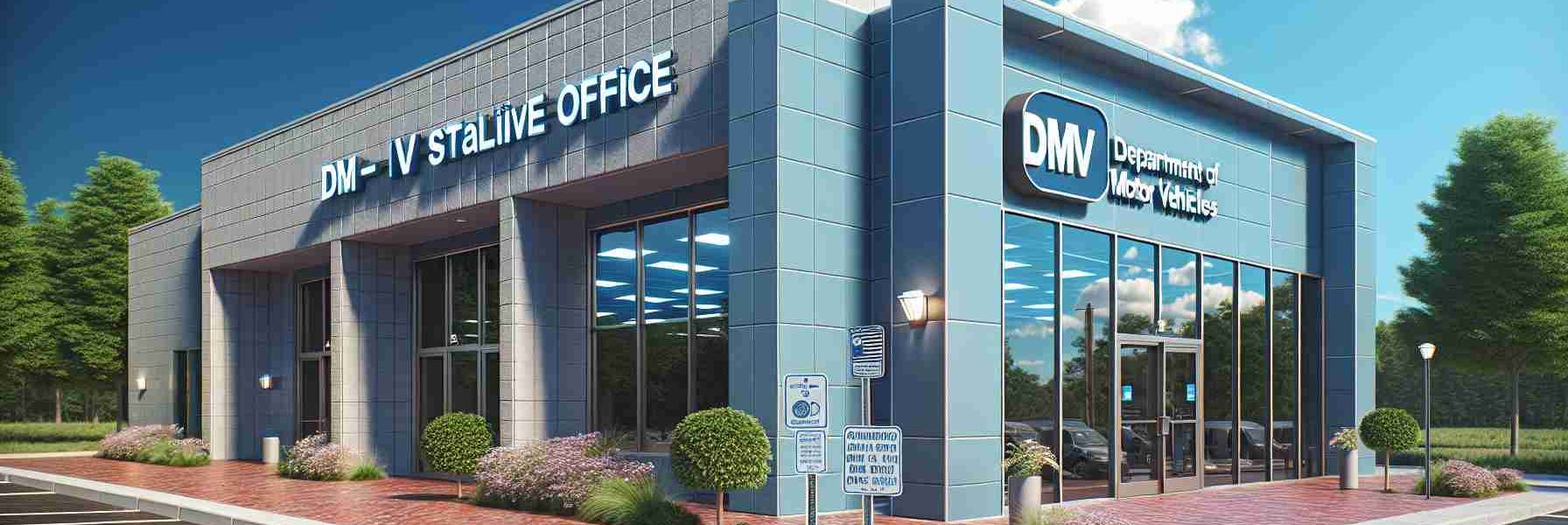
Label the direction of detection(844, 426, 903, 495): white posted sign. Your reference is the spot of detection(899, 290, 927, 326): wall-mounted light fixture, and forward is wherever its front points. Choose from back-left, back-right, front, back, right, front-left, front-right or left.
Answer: front-left

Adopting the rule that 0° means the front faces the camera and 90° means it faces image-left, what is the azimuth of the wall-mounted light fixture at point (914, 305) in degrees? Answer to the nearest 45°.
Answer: approximately 45°

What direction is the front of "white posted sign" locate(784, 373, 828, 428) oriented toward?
toward the camera

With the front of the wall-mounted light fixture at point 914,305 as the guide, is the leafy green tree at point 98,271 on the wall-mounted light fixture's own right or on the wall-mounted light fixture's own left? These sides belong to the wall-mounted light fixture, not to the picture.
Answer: on the wall-mounted light fixture's own right

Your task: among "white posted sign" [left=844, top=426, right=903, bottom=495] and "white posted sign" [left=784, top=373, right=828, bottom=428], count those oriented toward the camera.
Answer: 2
